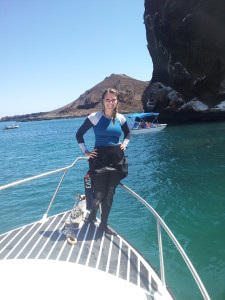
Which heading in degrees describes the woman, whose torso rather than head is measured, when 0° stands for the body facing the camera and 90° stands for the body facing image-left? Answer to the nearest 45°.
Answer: approximately 0°
